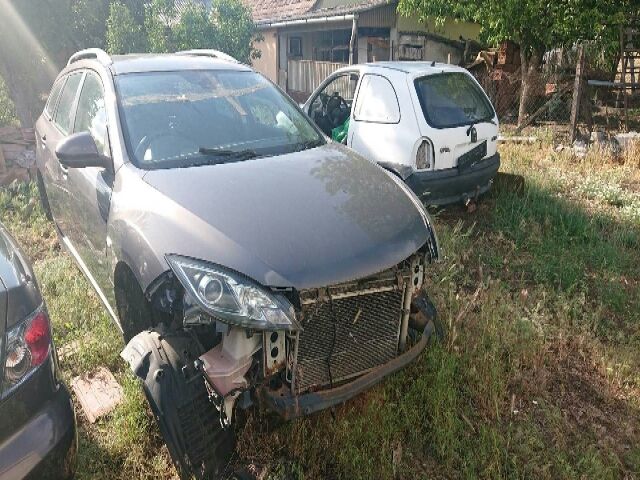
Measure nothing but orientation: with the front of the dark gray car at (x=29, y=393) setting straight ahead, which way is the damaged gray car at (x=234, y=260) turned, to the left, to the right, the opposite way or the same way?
the opposite way

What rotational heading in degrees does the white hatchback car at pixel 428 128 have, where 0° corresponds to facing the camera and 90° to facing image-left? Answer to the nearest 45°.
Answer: approximately 135°

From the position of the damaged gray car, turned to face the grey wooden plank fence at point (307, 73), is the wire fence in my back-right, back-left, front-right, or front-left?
front-right

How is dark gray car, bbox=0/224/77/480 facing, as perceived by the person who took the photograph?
facing away from the viewer and to the left of the viewer

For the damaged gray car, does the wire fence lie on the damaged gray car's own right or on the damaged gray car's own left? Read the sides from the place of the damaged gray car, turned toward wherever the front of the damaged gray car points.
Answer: on the damaged gray car's own left

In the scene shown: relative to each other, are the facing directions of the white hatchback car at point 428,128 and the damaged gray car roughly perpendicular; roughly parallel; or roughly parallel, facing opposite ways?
roughly parallel, facing opposite ways

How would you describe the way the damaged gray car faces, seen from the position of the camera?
facing the viewer and to the right of the viewer

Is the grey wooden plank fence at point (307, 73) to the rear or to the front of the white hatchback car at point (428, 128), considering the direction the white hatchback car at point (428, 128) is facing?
to the front

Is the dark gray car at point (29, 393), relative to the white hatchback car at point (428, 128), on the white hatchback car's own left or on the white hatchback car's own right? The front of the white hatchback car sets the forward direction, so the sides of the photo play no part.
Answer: on the white hatchback car's own left

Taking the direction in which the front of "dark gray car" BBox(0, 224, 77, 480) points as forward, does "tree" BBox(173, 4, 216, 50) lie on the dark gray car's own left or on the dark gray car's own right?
on the dark gray car's own right

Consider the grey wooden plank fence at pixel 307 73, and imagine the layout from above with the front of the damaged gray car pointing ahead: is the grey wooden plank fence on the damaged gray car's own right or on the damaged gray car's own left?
on the damaged gray car's own left
